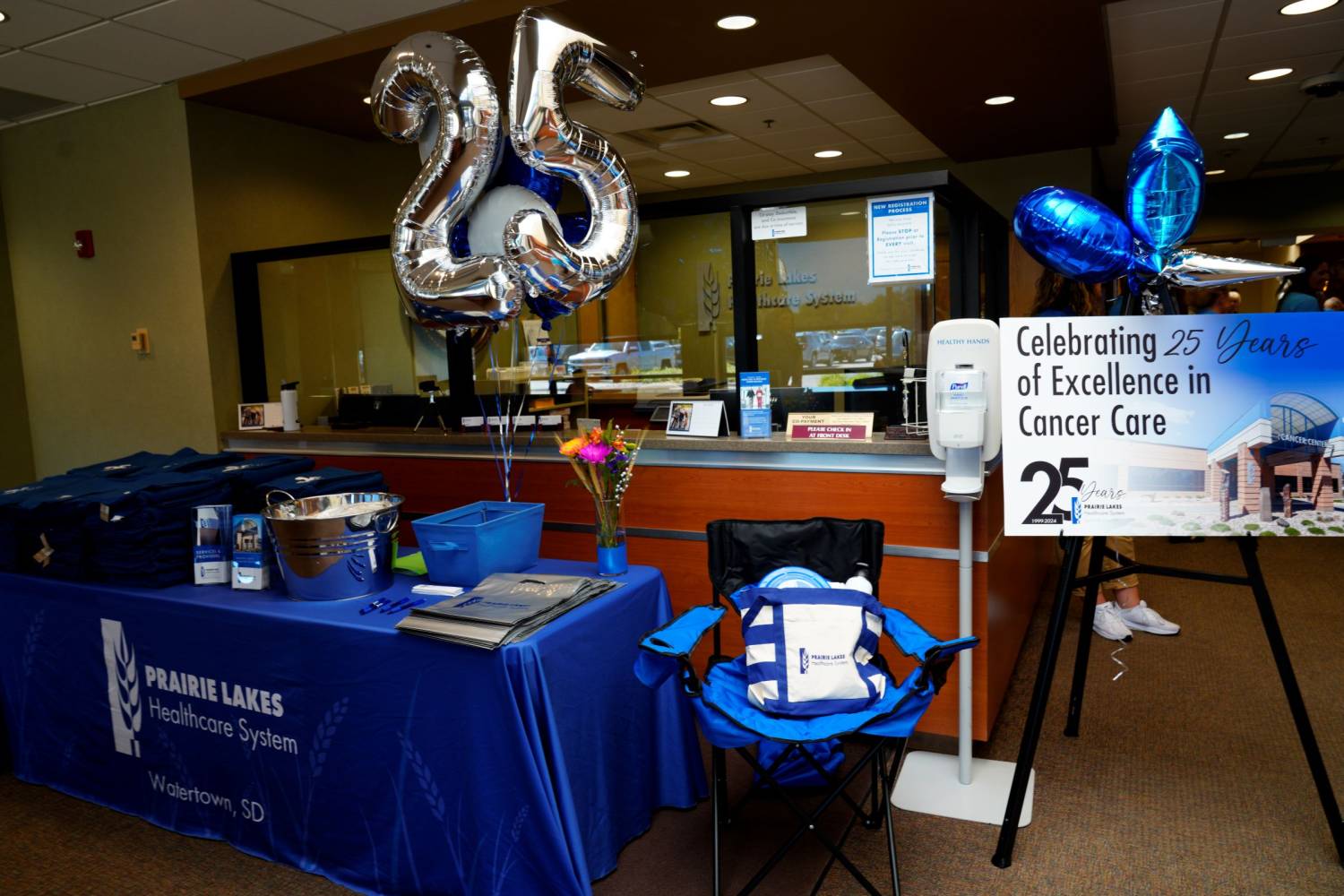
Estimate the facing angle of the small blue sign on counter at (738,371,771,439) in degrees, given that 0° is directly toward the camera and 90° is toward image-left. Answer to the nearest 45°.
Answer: approximately 0°

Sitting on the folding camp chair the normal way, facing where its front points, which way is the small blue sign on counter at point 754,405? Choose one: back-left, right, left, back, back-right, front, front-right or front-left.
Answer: back

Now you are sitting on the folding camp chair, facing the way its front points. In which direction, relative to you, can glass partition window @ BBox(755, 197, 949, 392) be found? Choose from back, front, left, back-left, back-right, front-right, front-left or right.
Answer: back

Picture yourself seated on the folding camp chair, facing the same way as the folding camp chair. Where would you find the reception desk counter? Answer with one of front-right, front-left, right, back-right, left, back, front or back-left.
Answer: back

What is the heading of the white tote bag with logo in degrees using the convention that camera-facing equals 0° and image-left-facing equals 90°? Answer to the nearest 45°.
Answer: approximately 0°

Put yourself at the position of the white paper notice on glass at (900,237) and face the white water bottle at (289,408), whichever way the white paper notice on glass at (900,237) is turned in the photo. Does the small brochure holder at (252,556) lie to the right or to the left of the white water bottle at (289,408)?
left
